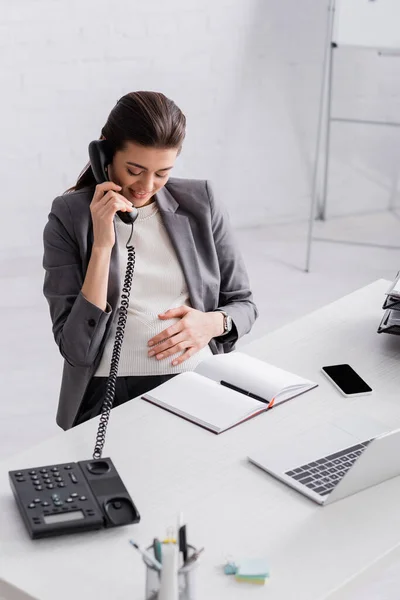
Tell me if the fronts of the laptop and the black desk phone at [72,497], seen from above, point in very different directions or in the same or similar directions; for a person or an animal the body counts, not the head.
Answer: same or similar directions

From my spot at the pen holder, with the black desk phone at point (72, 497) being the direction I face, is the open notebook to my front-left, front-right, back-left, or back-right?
front-right

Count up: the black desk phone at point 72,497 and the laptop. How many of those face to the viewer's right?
0
